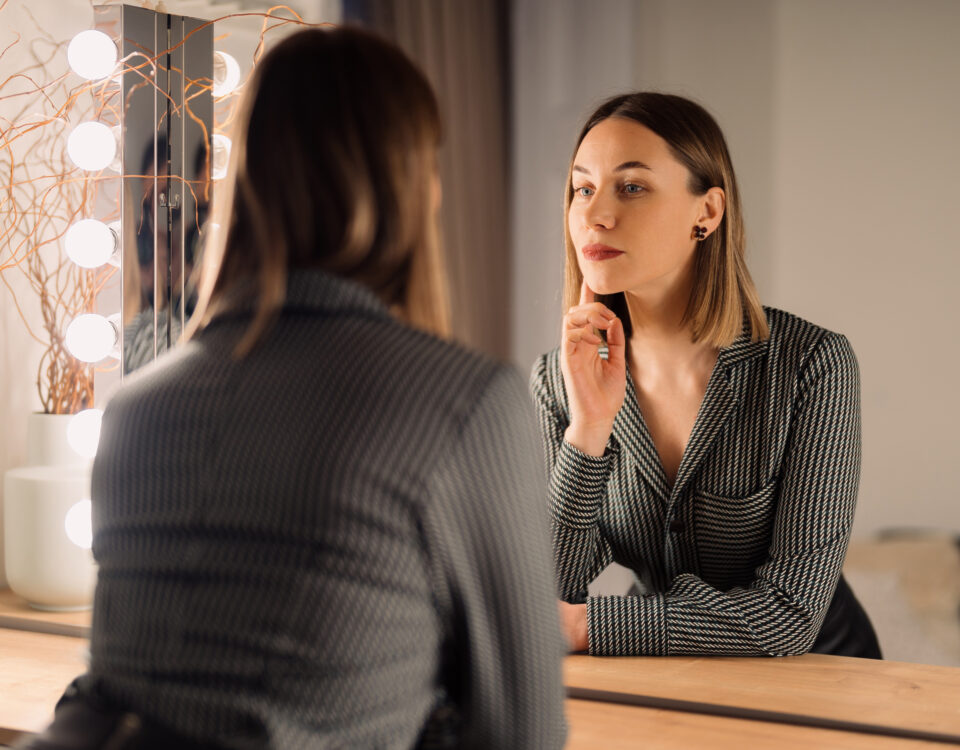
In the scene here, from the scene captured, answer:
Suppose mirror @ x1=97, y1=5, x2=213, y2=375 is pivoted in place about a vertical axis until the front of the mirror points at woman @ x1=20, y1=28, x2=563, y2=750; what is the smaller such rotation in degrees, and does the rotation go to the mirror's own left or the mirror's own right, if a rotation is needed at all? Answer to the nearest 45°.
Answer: approximately 45° to the mirror's own right

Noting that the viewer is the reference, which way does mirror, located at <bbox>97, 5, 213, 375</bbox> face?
facing the viewer and to the right of the viewer
